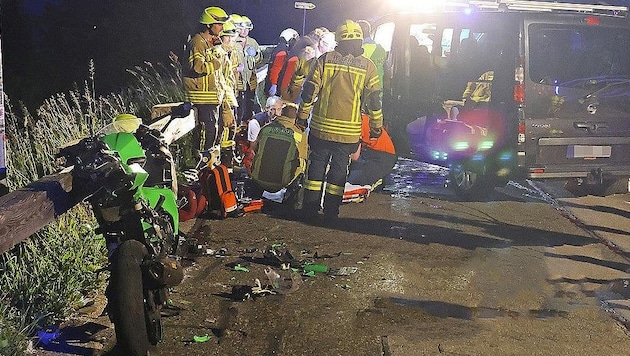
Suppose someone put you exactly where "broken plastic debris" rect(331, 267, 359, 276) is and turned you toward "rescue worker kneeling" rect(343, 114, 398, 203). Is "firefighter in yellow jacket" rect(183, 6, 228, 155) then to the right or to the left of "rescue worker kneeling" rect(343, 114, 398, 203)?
left

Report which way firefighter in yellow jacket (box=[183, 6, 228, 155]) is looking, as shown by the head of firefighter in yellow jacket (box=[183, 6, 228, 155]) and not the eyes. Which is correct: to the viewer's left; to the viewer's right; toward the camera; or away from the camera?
to the viewer's right

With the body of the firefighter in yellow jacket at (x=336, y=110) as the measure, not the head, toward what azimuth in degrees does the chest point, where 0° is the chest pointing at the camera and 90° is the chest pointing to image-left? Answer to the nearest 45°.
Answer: approximately 180°

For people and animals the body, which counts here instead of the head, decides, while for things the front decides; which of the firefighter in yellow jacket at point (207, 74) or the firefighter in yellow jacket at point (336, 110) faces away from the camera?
the firefighter in yellow jacket at point (336, 110)

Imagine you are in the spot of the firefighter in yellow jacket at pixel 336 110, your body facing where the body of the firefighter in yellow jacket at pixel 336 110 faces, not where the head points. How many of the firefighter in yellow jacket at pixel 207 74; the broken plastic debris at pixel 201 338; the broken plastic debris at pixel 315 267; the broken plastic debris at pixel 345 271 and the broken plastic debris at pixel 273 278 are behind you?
4

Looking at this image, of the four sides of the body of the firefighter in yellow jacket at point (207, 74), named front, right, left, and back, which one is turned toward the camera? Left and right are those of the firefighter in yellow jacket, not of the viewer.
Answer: right

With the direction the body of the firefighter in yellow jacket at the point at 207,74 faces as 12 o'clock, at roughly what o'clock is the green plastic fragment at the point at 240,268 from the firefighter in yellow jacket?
The green plastic fragment is roughly at 3 o'clock from the firefighter in yellow jacket.

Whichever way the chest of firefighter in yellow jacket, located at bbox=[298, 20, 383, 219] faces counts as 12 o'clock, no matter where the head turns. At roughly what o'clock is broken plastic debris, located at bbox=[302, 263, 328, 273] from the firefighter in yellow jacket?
The broken plastic debris is roughly at 6 o'clock from the firefighter in yellow jacket.

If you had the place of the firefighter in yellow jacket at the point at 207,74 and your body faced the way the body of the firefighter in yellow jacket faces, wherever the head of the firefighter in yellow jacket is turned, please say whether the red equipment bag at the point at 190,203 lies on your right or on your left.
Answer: on your right
